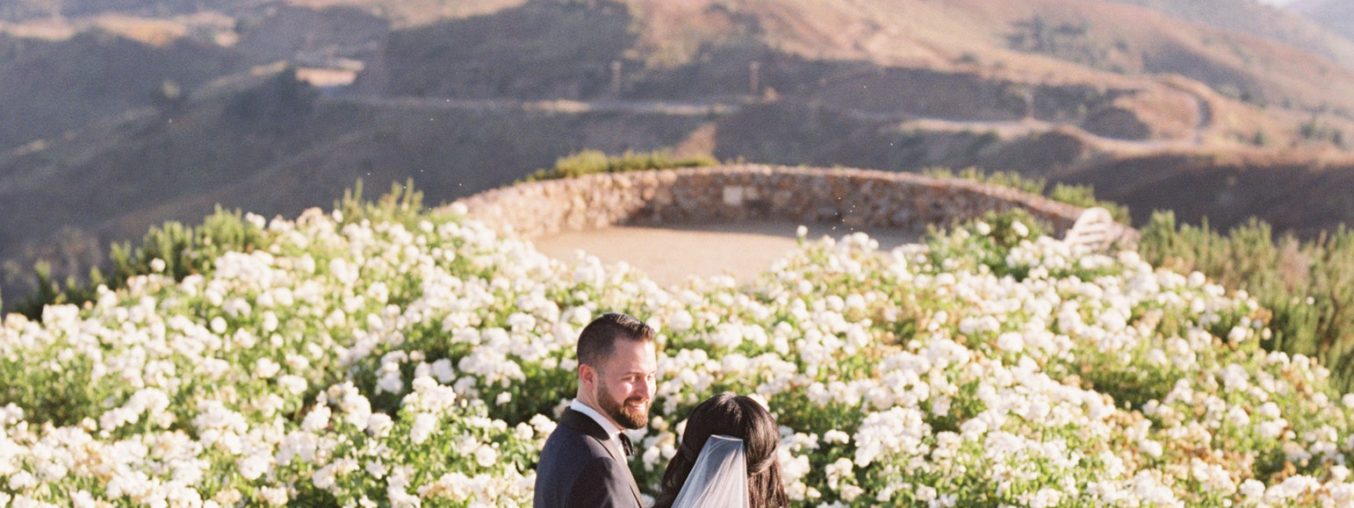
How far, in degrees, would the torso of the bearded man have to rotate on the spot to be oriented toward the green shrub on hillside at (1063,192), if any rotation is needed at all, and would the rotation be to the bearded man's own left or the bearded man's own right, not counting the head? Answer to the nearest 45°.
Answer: approximately 45° to the bearded man's own left

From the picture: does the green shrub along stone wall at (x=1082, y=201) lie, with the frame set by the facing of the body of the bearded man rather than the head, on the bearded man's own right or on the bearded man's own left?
on the bearded man's own left

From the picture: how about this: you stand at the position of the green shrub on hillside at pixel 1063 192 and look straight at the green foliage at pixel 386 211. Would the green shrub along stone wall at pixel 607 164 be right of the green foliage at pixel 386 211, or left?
right

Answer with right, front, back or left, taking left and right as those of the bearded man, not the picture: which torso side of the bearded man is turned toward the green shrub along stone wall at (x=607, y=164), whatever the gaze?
left

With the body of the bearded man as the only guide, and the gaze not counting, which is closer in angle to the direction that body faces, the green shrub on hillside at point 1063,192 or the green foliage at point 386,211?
the green shrub on hillside

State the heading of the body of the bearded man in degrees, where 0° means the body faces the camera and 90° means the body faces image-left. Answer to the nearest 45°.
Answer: approximately 270°

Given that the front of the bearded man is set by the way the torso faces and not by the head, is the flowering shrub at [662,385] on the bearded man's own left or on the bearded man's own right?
on the bearded man's own left

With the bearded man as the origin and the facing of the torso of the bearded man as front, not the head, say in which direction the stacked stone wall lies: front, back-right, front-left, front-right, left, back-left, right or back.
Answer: left
